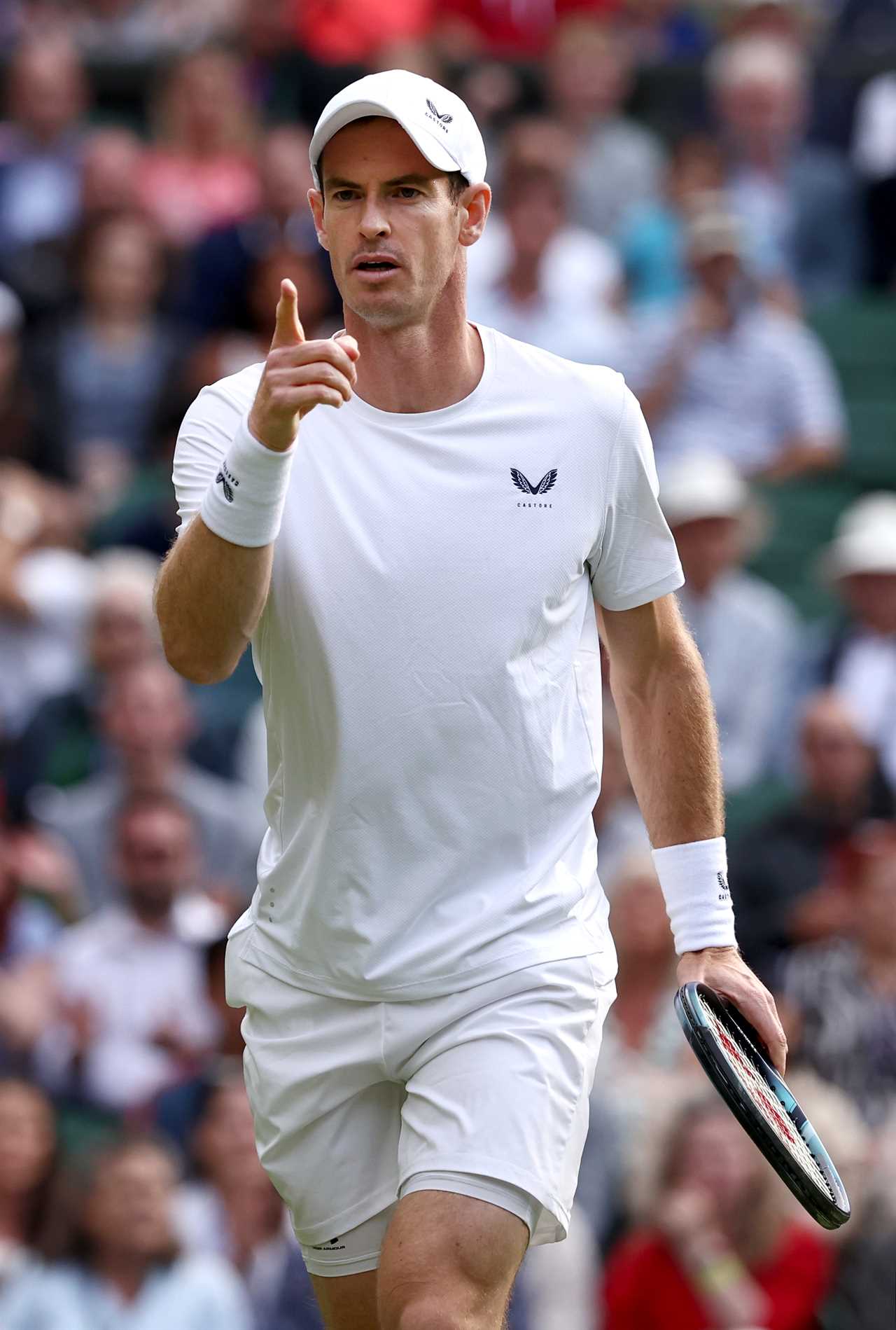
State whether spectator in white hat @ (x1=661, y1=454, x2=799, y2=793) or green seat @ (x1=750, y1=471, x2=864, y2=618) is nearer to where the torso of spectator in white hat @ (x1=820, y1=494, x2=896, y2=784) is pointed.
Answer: the spectator in white hat

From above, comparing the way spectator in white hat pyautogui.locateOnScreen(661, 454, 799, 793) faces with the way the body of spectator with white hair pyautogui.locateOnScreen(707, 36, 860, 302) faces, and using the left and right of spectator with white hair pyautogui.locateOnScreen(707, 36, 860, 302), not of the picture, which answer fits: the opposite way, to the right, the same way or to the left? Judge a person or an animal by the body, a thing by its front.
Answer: the same way

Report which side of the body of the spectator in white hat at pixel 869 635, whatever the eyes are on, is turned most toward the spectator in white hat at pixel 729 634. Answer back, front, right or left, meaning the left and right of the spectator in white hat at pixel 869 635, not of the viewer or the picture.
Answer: right

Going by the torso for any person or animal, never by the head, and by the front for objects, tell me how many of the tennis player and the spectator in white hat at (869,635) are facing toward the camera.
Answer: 2

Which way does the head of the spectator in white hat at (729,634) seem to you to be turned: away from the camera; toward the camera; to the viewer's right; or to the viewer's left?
toward the camera

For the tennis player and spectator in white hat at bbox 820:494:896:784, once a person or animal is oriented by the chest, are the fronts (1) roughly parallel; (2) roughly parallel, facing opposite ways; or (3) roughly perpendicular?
roughly parallel

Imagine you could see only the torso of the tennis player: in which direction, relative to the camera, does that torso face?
toward the camera

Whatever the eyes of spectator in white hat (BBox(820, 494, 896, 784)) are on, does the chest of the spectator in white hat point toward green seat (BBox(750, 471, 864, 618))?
no

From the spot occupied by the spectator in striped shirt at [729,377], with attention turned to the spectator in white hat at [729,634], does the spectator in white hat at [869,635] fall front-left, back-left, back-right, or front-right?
front-left

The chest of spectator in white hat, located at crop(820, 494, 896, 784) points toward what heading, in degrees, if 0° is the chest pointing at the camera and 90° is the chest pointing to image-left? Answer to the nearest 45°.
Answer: approximately 0°

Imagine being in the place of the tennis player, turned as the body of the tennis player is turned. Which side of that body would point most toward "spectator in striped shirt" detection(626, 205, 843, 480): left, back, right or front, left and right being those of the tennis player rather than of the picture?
back

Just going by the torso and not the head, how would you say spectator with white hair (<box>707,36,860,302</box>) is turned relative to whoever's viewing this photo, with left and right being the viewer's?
facing the viewer and to the left of the viewer

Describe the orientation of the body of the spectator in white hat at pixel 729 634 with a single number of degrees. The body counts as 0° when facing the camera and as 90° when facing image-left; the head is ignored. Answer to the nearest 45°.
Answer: approximately 45°

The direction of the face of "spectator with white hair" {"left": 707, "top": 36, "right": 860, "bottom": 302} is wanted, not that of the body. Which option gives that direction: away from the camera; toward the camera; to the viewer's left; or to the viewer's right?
toward the camera

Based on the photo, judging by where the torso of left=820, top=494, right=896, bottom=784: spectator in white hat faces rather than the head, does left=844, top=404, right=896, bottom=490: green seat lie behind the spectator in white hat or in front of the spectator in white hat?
behind

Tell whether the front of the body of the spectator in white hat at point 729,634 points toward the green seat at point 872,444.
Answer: no
